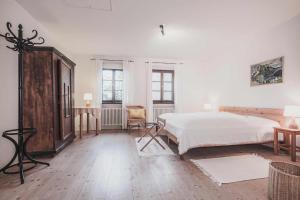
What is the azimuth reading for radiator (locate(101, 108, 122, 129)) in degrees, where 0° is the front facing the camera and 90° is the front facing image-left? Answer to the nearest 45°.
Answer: approximately 0°

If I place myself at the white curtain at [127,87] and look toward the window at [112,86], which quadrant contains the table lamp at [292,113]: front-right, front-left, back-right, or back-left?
back-left

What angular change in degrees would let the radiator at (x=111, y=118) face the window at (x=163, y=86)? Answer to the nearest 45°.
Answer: approximately 90° to its left

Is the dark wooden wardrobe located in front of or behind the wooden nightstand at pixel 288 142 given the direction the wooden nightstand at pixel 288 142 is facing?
in front

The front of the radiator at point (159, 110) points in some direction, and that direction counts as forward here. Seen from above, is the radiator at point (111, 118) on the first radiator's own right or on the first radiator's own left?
on the first radiator's own right

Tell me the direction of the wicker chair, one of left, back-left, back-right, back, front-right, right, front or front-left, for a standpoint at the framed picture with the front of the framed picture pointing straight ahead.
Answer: front-right

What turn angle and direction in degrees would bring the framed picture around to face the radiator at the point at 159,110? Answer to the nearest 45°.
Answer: approximately 45° to its right

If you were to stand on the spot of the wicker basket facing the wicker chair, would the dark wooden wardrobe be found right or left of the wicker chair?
left

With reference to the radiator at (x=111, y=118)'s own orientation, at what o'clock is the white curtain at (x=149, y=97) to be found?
The white curtain is roughly at 9 o'clock from the radiator.

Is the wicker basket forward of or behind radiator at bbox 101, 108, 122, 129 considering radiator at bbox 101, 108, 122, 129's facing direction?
forward

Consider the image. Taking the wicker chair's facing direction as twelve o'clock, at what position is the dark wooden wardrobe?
The dark wooden wardrobe is roughly at 1 o'clock from the wicker chair.

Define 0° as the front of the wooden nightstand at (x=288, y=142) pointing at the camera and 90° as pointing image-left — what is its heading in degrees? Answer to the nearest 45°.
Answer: approximately 45°
